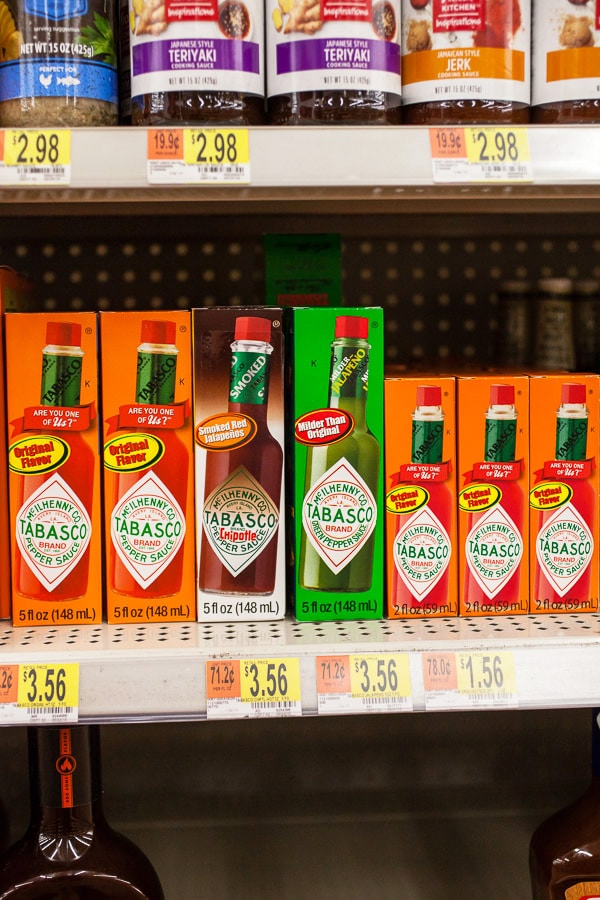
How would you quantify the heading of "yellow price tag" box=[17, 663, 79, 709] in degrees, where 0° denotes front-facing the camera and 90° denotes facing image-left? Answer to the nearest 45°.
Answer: approximately 0°

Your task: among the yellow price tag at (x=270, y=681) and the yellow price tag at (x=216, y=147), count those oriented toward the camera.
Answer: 2

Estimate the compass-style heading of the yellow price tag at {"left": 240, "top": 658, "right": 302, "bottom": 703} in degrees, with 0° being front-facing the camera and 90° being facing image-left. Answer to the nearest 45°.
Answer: approximately 0°
